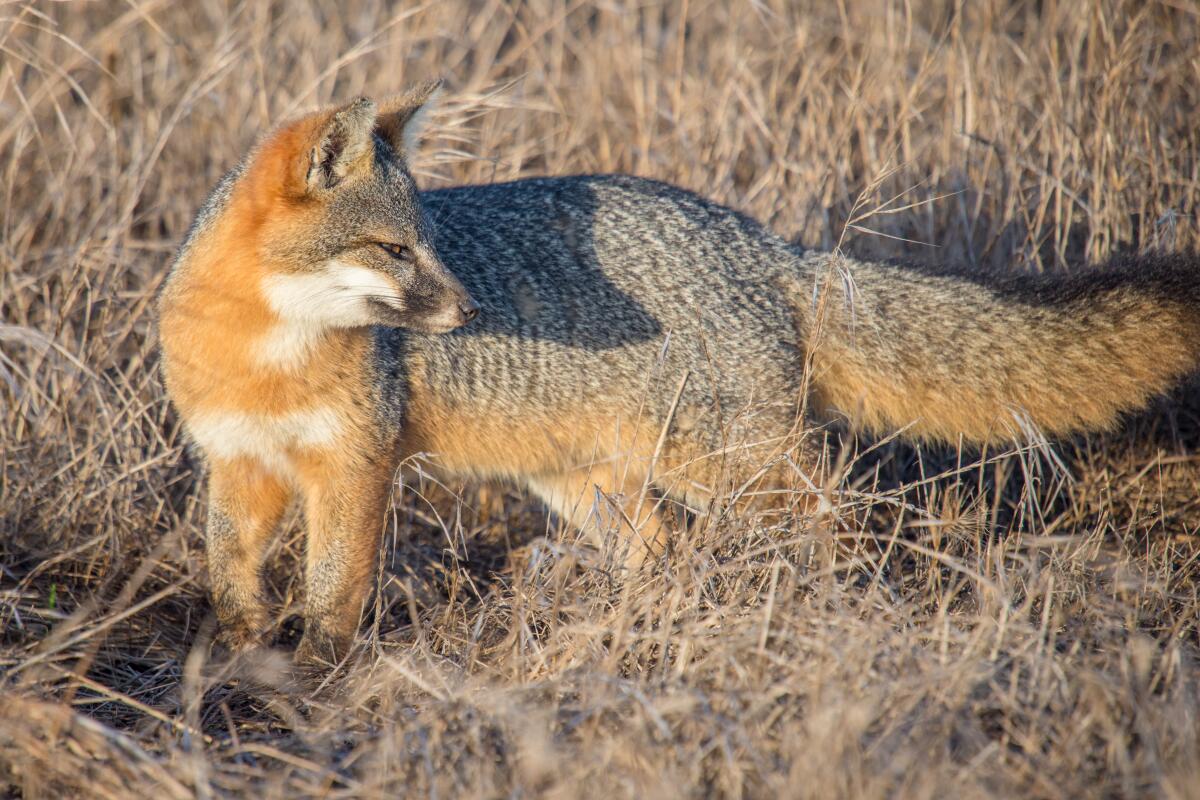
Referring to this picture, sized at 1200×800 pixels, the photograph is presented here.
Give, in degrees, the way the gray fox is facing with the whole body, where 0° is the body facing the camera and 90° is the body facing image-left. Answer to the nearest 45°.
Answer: approximately 45°
